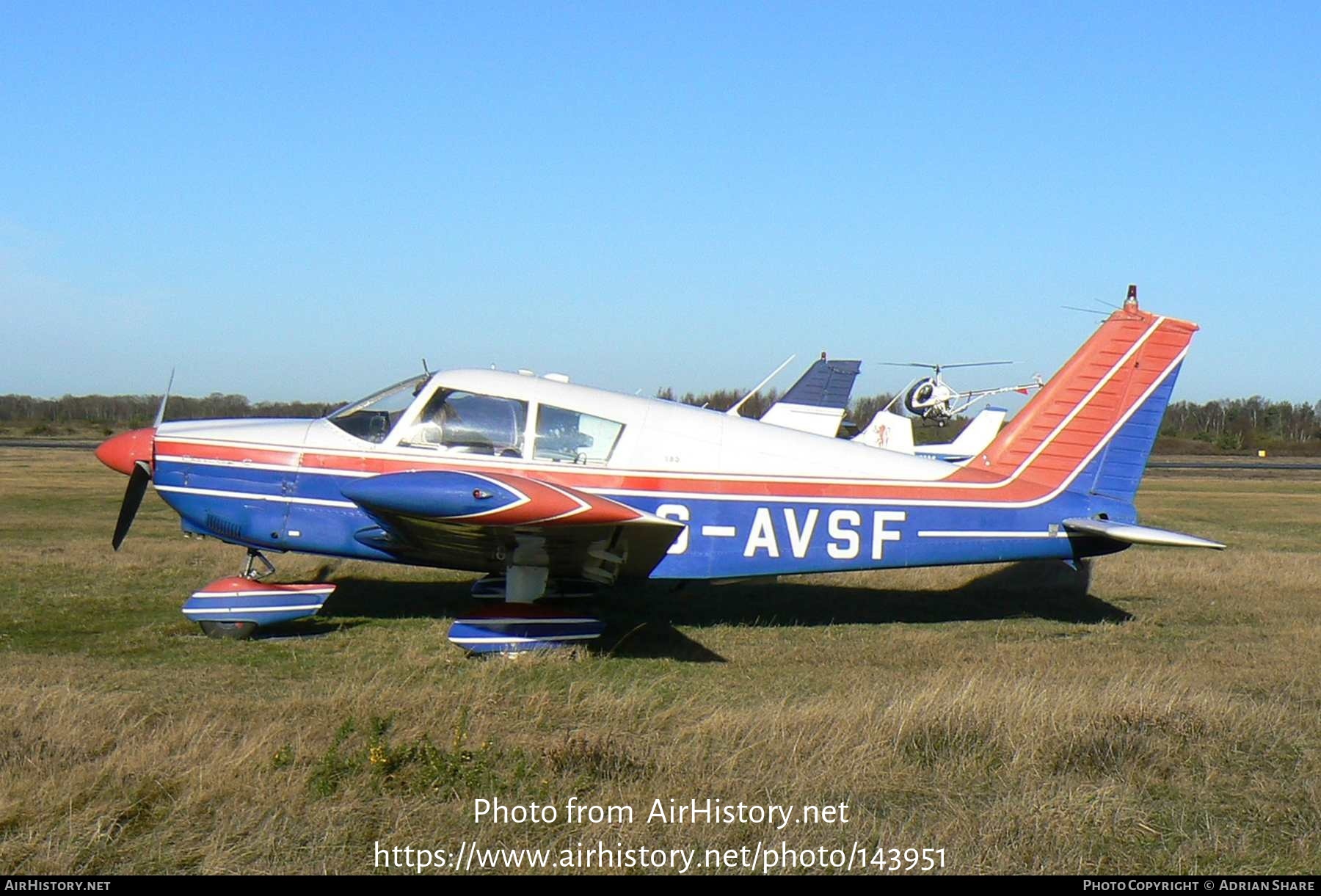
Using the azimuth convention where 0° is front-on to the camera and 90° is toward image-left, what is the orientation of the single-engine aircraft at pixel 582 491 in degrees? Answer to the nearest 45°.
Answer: approximately 90°
